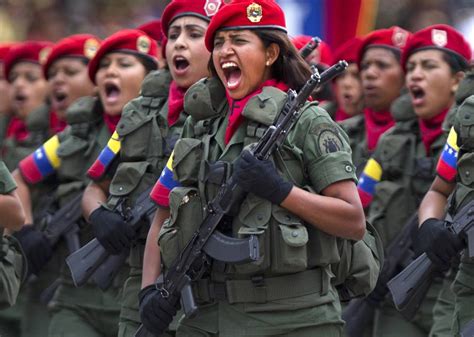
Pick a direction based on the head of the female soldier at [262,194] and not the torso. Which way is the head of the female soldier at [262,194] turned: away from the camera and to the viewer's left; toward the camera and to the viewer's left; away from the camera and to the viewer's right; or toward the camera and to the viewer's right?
toward the camera and to the viewer's left

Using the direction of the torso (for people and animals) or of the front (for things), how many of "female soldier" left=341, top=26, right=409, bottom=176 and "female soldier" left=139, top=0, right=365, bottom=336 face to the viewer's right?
0

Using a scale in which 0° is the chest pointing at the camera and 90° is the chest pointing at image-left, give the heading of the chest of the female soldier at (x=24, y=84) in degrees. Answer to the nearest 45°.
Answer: approximately 45°

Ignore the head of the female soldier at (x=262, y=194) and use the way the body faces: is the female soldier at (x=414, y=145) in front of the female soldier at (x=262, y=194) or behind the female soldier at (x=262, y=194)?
behind

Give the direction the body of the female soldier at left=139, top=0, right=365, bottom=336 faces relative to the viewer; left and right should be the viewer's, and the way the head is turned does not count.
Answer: facing the viewer and to the left of the viewer

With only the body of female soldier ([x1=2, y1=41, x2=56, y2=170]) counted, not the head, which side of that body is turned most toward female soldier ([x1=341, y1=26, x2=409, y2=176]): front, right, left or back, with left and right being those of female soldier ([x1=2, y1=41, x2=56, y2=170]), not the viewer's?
left

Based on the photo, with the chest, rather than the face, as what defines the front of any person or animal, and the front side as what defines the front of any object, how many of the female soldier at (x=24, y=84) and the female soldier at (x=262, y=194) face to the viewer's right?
0

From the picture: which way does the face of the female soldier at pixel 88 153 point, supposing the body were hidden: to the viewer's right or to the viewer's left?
to the viewer's left
